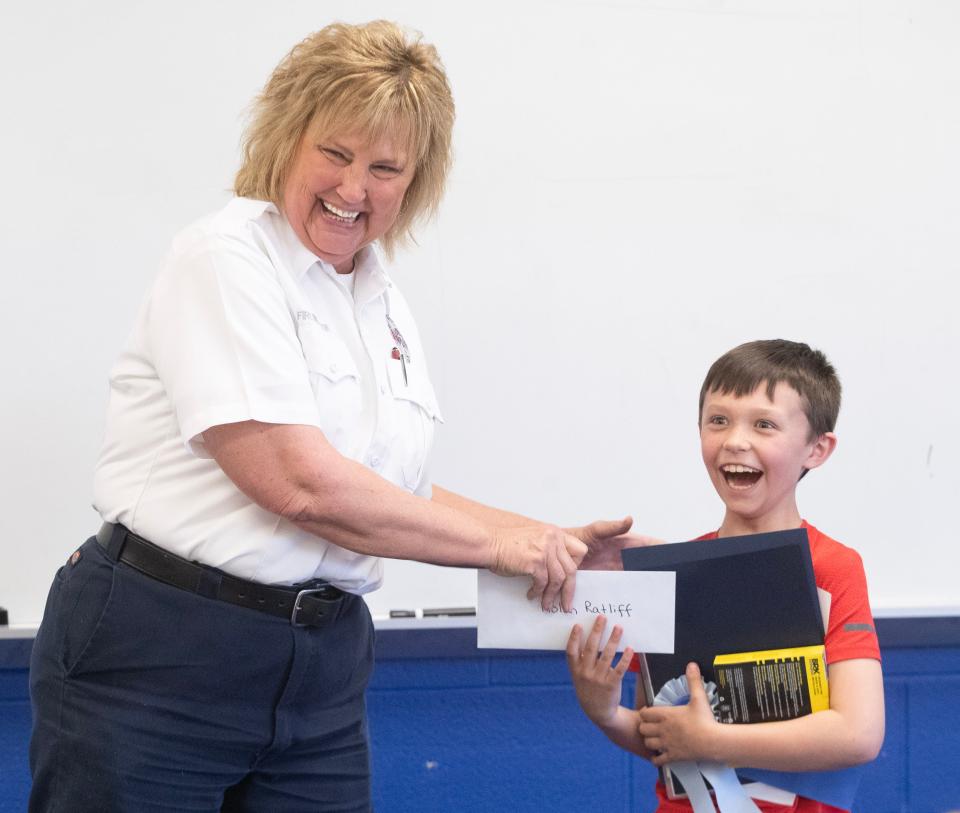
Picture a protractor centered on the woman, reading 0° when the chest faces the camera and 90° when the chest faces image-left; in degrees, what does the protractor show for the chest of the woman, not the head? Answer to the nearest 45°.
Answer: approximately 315°

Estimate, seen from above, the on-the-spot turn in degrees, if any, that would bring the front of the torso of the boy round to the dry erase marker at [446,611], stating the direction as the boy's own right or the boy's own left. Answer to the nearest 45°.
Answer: approximately 90° to the boy's own right

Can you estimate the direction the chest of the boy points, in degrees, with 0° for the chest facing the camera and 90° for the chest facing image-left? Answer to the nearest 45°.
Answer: approximately 45°

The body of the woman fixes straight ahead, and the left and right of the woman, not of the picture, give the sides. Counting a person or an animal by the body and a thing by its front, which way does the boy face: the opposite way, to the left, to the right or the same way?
to the right

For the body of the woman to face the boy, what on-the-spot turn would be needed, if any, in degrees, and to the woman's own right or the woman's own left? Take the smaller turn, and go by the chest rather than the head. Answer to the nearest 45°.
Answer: approximately 45° to the woman's own left

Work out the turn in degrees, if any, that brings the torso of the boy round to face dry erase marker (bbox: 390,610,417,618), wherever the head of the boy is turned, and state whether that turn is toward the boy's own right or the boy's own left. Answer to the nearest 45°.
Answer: approximately 90° to the boy's own right

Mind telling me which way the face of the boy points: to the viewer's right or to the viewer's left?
to the viewer's left

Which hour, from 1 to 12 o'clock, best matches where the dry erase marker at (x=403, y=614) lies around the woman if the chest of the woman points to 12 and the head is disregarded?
The dry erase marker is roughly at 8 o'clock from the woman.

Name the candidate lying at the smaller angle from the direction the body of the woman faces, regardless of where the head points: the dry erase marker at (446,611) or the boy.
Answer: the boy

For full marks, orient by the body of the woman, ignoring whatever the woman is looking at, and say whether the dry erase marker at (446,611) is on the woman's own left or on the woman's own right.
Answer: on the woman's own left
